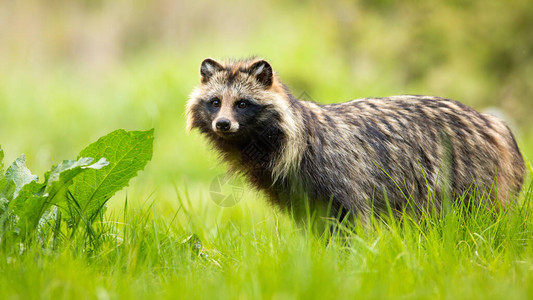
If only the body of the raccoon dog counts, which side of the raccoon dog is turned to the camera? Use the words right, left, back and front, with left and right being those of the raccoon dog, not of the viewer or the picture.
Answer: left

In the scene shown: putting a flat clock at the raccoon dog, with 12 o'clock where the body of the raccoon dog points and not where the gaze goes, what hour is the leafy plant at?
The leafy plant is roughly at 11 o'clock from the raccoon dog.
